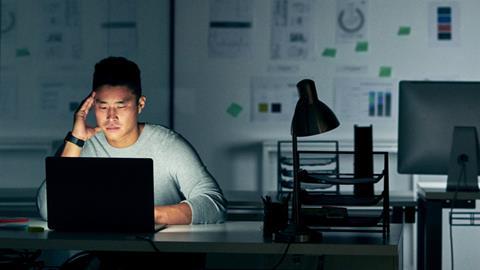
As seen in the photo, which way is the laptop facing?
away from the camera

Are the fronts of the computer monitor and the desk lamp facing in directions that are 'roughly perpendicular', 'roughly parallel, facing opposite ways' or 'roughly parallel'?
roughly perpendicular

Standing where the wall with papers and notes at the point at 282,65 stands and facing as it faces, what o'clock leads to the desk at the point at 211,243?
The desk is roughly at 12 o'clock from the wall with papers and notes.

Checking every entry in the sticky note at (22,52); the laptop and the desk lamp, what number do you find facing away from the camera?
1

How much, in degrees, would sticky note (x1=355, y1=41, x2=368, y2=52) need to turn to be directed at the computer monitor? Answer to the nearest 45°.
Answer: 0° — it already faces it

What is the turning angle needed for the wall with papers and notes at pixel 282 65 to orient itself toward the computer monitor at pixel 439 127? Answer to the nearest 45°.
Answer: approximately 45° to its left

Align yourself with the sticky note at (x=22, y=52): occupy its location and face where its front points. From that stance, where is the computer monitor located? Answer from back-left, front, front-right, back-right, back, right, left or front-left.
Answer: left
